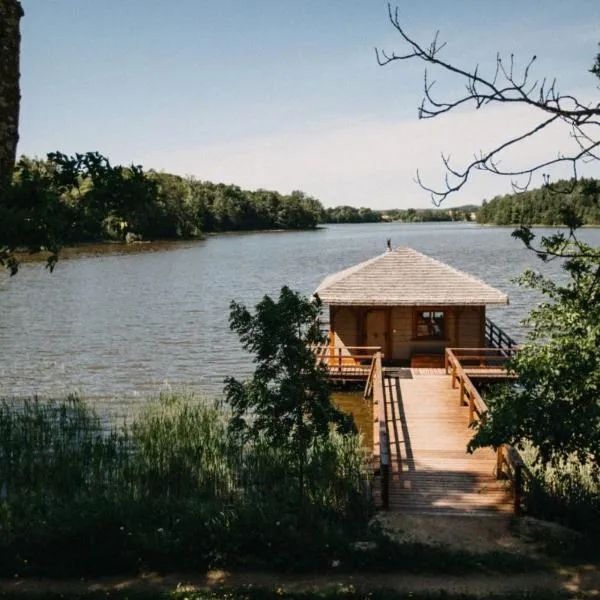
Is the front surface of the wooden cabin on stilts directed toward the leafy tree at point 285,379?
yes

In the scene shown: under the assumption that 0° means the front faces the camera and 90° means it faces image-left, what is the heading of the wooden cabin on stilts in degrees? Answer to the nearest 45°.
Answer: approximately 0°

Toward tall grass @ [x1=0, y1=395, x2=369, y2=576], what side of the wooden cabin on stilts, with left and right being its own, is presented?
front

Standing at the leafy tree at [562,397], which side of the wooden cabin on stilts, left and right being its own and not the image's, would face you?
front
